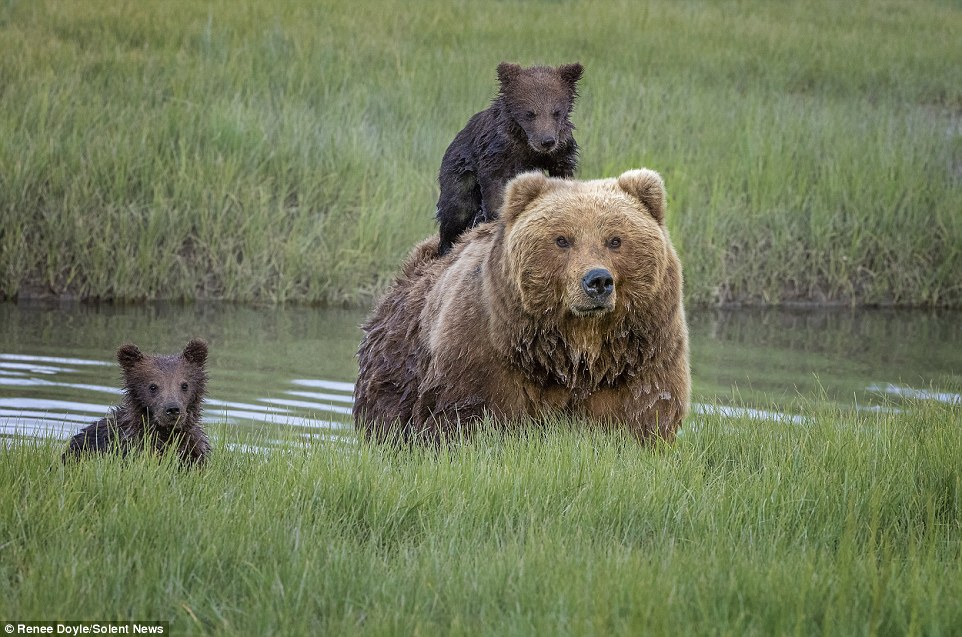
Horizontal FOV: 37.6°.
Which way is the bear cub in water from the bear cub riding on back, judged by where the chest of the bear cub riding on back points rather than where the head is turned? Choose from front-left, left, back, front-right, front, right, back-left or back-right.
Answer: right

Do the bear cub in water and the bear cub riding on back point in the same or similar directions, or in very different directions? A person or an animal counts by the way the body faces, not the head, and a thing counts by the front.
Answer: same or similar directions

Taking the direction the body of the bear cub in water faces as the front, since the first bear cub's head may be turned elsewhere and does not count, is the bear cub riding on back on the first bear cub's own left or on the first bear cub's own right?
on the first bear cub's own left

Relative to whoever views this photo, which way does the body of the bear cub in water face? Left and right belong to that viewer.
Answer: facing the viewer and to the right of the viewer

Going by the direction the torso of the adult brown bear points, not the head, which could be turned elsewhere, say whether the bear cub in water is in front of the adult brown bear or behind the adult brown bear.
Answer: behind

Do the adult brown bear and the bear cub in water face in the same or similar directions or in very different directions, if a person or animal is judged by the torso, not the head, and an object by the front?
same or similar directions
